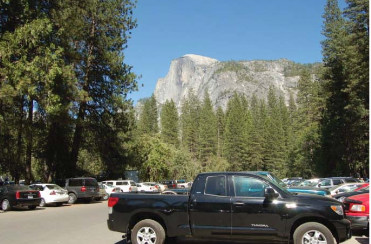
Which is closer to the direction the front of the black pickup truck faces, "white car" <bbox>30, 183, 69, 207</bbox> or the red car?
the red car

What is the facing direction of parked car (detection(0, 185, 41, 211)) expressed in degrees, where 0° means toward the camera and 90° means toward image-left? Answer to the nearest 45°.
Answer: approximately 135°

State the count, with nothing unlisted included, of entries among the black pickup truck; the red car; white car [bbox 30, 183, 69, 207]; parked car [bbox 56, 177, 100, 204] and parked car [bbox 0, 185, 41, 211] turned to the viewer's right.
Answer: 1

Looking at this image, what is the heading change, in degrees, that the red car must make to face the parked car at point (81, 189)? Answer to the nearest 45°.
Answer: approximately 90° to its right

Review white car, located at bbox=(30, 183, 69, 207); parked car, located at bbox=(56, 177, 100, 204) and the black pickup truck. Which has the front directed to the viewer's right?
the black pickup truck

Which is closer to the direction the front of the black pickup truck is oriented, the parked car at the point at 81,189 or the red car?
the red car

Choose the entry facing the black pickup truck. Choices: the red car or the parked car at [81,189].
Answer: the red car

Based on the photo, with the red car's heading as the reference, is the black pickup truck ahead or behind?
ahead

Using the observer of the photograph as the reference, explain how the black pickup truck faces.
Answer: facing to the right of the viewer

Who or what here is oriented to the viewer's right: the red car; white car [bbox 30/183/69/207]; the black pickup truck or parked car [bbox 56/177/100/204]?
the black pickup truck
